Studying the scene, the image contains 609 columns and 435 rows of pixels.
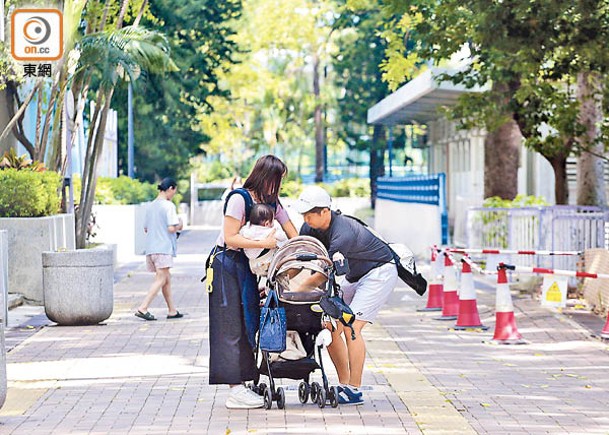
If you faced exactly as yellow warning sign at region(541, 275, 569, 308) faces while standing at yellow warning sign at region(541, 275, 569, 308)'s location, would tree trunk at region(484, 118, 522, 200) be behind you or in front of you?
behind

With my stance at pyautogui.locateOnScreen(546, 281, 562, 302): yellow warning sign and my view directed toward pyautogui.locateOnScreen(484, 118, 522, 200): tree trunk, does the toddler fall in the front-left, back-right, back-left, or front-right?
back-left

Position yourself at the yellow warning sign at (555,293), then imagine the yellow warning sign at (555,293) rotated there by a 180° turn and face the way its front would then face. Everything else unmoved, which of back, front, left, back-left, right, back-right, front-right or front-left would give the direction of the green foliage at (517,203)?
front

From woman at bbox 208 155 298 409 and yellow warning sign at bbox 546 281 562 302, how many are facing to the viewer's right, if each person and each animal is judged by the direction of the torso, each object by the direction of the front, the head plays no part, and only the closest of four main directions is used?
1

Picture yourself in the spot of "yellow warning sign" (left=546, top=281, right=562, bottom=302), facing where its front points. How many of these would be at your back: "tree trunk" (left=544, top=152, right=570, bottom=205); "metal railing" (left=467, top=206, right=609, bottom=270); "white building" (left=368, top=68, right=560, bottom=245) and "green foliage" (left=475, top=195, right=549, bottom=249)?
4

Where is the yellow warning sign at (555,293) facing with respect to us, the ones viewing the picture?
facing the viewer

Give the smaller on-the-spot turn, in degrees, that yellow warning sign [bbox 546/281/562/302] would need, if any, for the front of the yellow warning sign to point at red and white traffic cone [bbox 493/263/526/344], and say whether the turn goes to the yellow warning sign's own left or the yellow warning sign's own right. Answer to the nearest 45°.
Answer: approximately 90° to the yellow warning sign's own right

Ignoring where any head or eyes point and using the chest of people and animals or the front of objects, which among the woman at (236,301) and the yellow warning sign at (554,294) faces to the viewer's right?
the woman

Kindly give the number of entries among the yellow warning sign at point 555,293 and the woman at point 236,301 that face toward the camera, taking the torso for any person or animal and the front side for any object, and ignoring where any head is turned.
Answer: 1

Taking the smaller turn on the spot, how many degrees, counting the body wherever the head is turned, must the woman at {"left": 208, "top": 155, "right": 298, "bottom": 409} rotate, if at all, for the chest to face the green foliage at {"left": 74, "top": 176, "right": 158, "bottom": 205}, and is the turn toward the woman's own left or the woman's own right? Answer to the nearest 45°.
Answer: approximately 90° to the woman's own left

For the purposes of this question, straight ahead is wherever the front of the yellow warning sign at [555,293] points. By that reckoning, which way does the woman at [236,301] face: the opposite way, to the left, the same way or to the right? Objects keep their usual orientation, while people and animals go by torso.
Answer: to the left

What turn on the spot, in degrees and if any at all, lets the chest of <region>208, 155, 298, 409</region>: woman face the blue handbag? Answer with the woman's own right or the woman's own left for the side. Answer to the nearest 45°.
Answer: approximately 45° to the woman's own right

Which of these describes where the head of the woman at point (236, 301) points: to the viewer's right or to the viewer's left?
to the viewer's right

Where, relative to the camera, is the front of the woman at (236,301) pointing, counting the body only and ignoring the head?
to the viewer's right
